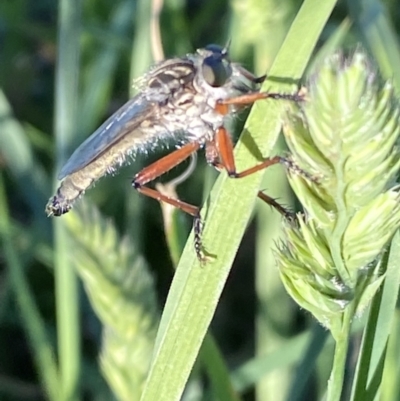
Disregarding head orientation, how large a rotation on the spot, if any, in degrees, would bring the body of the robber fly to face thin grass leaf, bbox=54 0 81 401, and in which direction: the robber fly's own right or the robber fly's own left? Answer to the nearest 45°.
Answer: approximately 135° to the robber fly's own left

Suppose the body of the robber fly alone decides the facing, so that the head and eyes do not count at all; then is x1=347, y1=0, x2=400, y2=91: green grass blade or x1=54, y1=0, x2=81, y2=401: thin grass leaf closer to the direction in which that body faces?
the green grass blade

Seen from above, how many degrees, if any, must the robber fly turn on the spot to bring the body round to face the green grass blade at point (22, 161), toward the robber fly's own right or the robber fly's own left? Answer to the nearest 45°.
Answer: approximately 135° to the robber fly's own left

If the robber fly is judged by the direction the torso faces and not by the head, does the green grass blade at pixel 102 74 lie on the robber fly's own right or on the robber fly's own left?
on the robber fly's own left

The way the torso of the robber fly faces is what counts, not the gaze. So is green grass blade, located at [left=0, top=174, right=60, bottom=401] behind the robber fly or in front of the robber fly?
behind

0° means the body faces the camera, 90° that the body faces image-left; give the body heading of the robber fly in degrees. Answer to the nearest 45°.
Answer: approximately 270°
